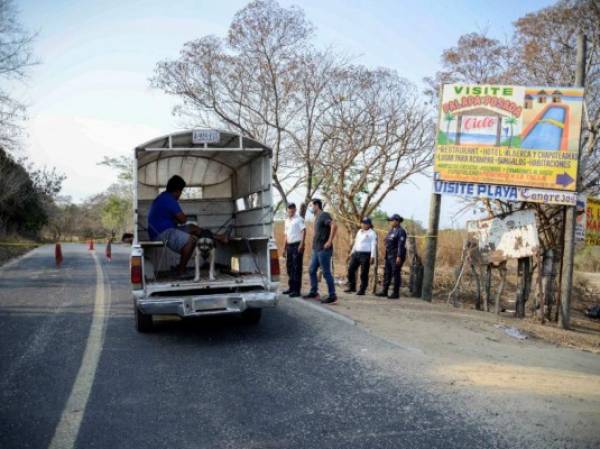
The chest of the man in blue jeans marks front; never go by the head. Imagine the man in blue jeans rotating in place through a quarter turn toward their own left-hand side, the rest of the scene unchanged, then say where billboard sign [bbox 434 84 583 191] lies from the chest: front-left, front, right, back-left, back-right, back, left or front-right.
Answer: left

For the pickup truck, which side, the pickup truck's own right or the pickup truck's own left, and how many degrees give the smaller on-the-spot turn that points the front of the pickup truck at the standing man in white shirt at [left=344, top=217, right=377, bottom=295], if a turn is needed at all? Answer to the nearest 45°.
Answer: approximately 45° to the pickup truck's own right

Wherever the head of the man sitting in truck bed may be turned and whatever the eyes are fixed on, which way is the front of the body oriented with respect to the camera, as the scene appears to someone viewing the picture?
to the viewer's right

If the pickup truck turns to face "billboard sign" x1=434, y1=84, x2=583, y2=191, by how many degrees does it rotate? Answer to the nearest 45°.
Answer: approximately 90° to its right

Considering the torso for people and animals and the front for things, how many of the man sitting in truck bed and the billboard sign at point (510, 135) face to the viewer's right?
1

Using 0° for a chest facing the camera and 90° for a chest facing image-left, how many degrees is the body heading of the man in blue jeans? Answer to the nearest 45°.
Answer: approximately 90°

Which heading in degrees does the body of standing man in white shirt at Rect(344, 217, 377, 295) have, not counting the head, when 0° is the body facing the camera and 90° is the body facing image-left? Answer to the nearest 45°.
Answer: approximately 45°

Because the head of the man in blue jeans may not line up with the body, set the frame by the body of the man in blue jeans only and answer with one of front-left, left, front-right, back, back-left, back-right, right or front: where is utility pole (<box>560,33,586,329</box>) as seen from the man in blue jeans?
back

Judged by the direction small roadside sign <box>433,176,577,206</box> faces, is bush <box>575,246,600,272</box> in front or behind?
behind

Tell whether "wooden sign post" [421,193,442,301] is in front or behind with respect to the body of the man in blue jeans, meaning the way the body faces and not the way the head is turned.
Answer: behind

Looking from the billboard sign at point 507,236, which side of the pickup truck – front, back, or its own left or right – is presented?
right

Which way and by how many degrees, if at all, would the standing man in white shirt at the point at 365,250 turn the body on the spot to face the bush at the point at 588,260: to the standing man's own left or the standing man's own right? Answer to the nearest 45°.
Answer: approximately 180°
